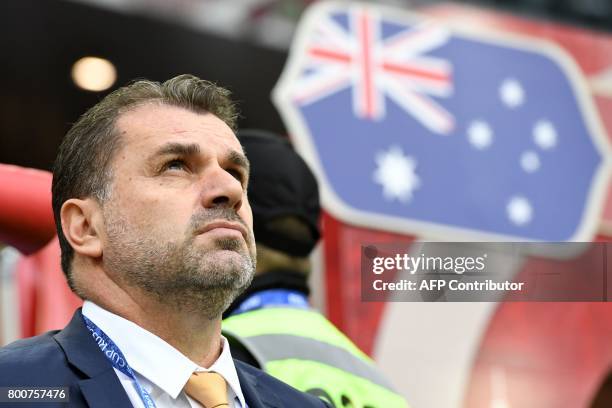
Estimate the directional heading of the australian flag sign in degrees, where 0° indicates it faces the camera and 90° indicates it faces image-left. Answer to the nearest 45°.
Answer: approximately 0°
